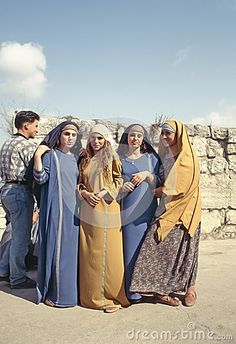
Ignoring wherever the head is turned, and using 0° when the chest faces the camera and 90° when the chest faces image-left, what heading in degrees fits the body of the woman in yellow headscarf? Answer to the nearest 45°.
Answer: approximately 45°

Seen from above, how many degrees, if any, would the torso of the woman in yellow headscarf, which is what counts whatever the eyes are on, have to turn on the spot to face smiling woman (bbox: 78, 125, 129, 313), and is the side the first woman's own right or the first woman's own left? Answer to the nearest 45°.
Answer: approximately 45° to the first woman's own right

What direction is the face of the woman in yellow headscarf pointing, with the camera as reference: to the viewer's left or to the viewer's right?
to the viewer's left

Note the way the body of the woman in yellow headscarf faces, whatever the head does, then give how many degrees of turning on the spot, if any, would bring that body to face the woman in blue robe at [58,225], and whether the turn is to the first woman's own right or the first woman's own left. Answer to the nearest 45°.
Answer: approximately 45° to the first woman's own right
